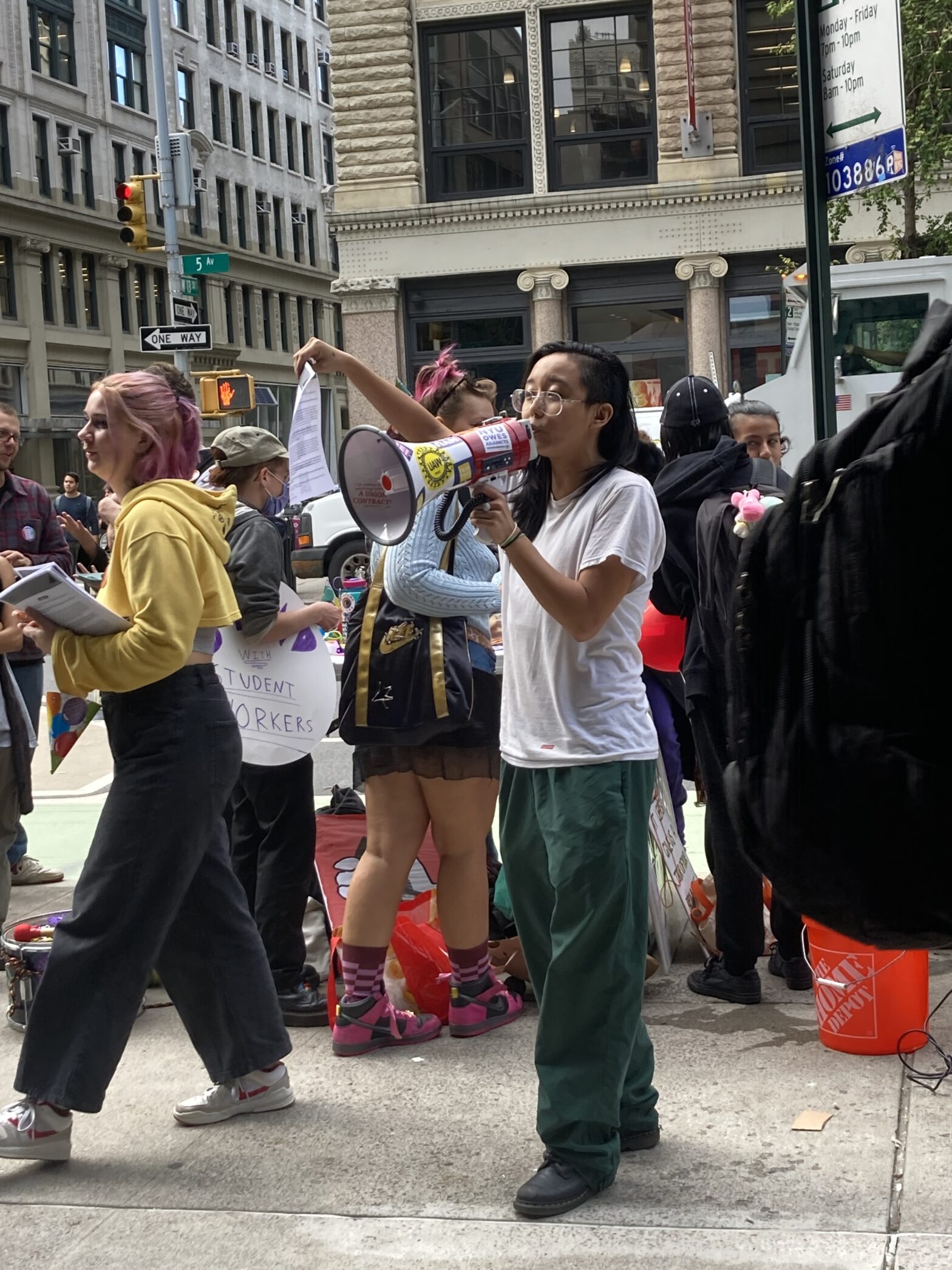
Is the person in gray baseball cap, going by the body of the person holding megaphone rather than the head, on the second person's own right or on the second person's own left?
on the second person's own right

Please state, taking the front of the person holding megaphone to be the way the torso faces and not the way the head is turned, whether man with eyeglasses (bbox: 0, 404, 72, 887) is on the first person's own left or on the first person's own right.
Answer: on the first person's own right

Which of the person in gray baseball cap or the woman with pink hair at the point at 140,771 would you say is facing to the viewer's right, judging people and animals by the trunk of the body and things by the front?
the person in gray baseball cap

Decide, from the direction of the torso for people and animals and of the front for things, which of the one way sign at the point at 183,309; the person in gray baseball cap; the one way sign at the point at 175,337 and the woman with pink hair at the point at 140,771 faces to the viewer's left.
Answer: the woman with pink hair

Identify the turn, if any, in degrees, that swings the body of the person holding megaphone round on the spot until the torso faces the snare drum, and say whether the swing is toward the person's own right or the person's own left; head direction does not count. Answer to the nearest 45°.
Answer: approximately 90° to the person's own right

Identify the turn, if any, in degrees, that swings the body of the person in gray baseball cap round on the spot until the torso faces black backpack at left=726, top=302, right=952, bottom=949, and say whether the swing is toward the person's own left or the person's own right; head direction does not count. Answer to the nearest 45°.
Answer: approximately 90° to the person's own right

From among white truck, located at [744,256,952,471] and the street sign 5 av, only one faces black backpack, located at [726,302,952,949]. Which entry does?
the street sign 5 av

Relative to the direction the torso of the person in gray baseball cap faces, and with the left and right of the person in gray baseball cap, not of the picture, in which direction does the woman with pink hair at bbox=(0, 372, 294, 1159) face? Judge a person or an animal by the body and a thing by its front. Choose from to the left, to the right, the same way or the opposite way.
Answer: the opposite way

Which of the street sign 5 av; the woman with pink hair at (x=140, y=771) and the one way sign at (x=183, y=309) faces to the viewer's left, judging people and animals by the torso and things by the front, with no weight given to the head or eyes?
the woman with pink hair
